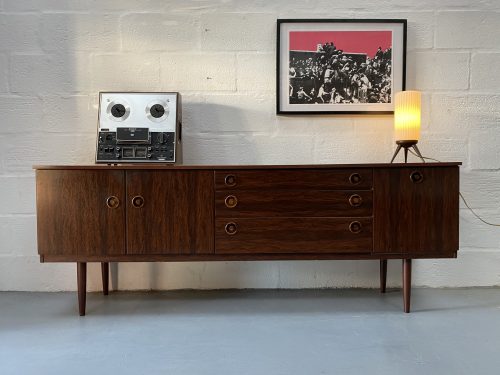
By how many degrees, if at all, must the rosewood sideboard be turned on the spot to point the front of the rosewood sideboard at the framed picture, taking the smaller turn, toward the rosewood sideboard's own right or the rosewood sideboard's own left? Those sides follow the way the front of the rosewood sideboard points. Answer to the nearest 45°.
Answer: approximately 135° to the rosewood sideboard's own left

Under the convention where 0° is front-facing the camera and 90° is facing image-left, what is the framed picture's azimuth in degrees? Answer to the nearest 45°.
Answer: approximately 0°

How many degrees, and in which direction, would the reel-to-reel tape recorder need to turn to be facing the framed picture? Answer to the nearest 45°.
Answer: approximately 90° to its left

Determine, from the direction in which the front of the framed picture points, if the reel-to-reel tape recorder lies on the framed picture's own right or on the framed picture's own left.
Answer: on the framed picture's own right

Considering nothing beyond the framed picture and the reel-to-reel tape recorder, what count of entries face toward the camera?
2

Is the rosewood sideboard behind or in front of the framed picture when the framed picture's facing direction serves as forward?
in front
